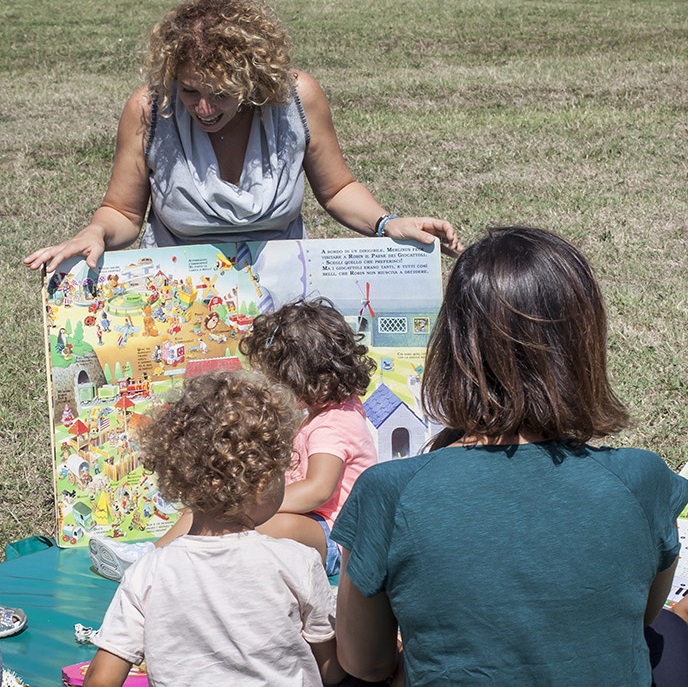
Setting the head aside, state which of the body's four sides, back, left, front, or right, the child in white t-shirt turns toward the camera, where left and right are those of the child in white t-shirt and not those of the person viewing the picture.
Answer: back

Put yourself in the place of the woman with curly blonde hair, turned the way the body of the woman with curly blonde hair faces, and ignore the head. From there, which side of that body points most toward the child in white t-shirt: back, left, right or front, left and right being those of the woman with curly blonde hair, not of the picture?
front

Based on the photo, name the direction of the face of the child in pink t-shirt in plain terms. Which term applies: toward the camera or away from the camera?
away from the camera

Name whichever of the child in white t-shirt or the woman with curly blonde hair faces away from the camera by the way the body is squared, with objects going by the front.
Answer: the child in white t-shirt

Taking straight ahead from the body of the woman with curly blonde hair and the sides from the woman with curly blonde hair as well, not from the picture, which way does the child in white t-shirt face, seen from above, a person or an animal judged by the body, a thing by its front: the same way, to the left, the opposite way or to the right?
the opposite way

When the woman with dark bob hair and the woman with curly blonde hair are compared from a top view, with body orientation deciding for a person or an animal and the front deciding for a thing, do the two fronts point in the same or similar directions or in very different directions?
very different directions

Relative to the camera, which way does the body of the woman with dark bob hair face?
away from the camera

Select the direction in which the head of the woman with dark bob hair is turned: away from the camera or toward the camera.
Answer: away from the camera

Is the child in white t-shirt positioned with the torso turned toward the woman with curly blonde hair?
yes

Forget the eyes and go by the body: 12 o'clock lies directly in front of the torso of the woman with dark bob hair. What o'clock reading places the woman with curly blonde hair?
The woman with curly blonde hair is roughly at 11 o'clock from the woman with dark bob hair.
